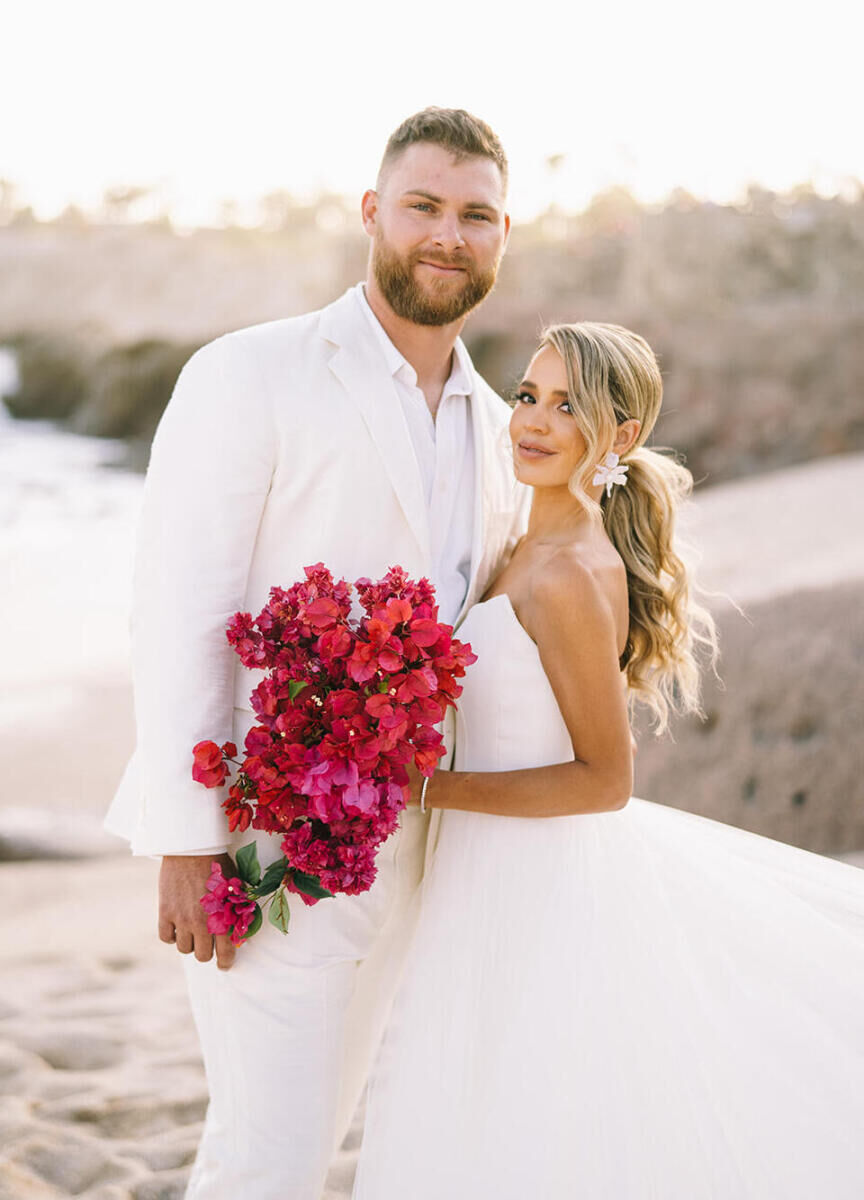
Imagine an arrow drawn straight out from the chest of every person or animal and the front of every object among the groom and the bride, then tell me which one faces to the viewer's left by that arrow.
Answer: the bride

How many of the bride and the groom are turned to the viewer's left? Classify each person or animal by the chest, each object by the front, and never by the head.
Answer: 1

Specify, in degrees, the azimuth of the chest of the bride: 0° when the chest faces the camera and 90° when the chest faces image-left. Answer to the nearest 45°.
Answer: approximately 90°

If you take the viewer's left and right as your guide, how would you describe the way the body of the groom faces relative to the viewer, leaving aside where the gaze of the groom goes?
facing the viewer and to the right of the viewer

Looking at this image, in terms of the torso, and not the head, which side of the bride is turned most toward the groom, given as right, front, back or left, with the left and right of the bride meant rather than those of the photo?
front

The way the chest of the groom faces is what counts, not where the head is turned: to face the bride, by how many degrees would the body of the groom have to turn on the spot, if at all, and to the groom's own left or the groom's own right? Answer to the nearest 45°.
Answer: approximately 45° to the groom's own left
